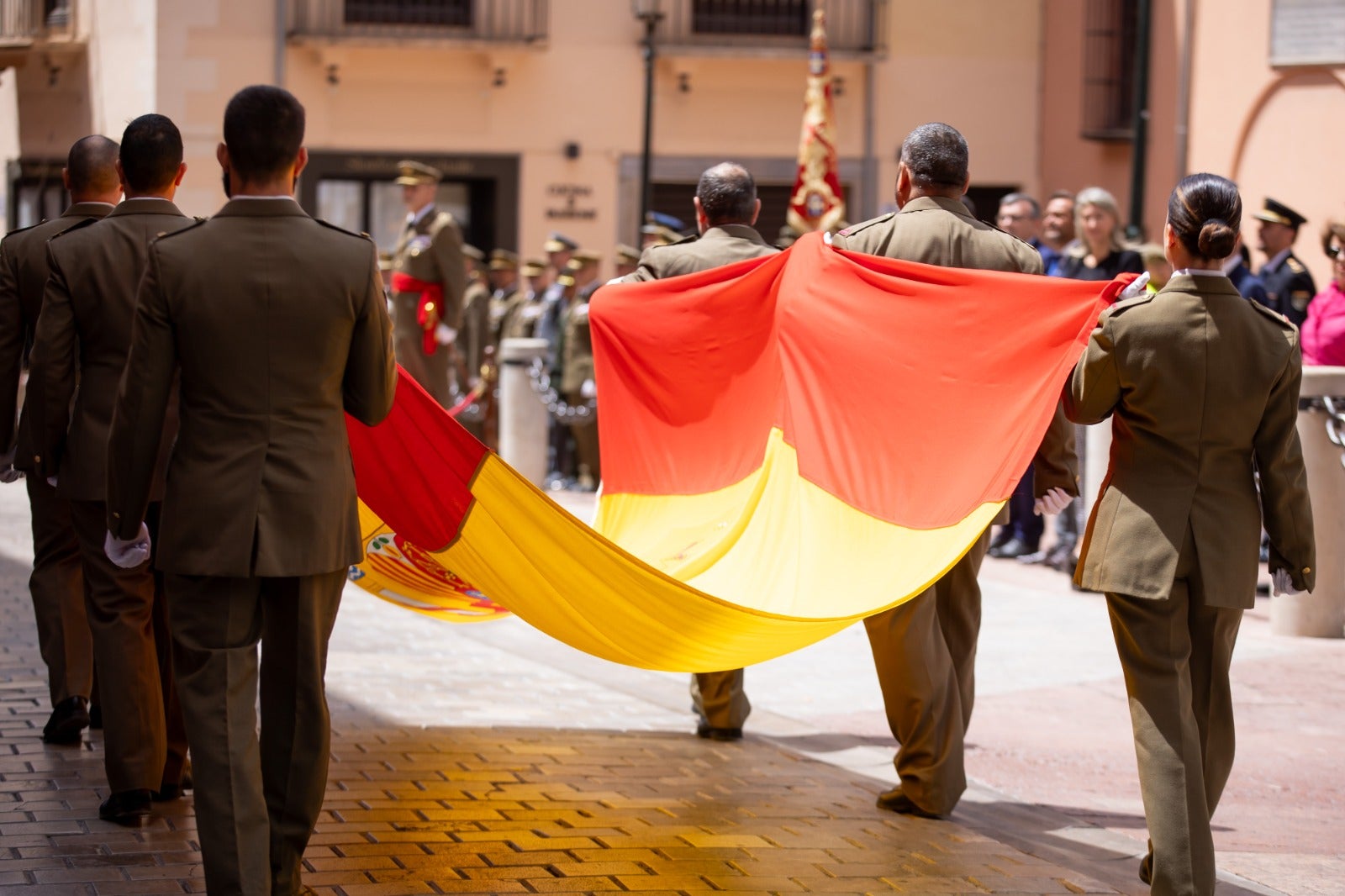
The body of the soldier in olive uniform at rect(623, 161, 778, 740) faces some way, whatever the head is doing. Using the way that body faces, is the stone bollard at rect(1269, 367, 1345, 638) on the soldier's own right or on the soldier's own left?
on the soldier's own right

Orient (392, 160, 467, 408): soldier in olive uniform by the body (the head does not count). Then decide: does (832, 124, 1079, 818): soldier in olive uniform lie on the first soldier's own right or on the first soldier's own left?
on the first soldier's own left

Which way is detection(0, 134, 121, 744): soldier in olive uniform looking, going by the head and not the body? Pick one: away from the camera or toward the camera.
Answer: away from the camera

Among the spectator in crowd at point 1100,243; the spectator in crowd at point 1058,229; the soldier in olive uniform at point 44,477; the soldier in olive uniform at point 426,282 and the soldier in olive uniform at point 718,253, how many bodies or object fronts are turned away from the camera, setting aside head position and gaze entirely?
2

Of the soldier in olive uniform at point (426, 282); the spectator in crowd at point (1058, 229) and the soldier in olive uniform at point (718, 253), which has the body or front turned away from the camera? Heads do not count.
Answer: the soldier in olive uniform at point (718, 253)

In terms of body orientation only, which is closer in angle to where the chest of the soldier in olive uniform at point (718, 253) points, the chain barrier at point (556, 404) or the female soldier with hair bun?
the chain barrier

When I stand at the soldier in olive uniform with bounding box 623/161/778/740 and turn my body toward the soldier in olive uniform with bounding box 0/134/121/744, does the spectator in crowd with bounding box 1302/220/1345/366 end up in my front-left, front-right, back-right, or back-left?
back-right

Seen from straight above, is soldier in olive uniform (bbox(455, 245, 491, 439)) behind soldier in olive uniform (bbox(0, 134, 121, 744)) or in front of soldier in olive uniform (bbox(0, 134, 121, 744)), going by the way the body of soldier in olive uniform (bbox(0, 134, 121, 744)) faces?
in front

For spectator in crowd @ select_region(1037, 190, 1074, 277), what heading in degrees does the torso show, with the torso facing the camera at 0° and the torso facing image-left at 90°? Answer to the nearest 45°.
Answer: approximately 45°

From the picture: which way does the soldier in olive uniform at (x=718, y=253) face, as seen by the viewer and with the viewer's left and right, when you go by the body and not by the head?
facing away from the viewer

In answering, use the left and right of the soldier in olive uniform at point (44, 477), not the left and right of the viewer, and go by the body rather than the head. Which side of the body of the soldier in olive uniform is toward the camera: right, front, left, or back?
back

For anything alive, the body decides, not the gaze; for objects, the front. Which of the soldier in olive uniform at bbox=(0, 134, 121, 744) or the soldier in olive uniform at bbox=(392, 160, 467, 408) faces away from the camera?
the soldier in olive uniform at bbox=(0, 134, 121, 744)

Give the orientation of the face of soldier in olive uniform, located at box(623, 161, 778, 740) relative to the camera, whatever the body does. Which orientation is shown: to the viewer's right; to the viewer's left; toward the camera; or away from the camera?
away from the camera

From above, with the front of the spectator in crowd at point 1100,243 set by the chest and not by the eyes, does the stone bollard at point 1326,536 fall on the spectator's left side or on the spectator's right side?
on the spectator's left side
